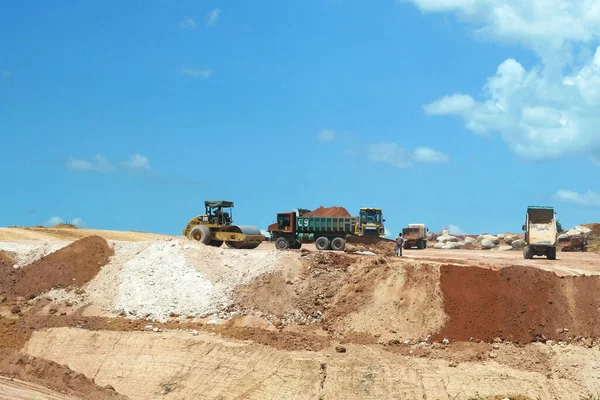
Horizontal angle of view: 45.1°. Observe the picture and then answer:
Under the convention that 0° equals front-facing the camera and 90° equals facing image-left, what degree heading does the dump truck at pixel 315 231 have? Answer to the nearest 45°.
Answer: approximately 90°

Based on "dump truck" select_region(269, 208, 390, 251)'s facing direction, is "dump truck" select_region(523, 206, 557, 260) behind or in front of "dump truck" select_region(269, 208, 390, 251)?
behind

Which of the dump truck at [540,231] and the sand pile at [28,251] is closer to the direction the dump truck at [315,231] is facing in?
the sand pile

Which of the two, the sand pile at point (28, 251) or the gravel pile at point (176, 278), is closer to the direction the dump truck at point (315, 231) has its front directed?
the sand pile

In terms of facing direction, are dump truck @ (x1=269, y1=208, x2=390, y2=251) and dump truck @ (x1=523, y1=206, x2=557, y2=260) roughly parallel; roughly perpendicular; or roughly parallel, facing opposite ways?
roughly perpendicular

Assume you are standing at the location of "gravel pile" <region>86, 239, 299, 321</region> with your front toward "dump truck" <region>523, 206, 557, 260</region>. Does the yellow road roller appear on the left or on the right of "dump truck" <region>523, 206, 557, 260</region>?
left
